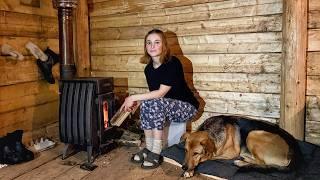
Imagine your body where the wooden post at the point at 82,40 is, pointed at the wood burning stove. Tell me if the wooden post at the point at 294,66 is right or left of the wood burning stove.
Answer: left

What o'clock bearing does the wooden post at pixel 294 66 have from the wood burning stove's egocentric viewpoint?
The wooden post is roughly at 11 o'clock from the wood burning stove.

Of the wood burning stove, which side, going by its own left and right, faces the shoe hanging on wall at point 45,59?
back

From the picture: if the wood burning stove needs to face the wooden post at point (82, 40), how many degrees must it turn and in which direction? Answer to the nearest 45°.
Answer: approximately 135° to its left

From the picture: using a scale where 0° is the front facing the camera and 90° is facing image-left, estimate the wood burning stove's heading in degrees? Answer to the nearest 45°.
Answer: approximately 315°
